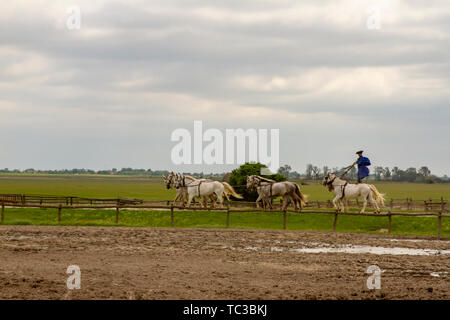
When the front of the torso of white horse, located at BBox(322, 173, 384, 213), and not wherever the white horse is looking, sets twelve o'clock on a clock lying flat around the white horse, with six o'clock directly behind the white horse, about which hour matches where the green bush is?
The green bush is roughly at 2 o'clock from the white horse.

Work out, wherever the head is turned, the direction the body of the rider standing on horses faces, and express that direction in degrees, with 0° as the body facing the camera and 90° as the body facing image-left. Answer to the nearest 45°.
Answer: approximately 90°

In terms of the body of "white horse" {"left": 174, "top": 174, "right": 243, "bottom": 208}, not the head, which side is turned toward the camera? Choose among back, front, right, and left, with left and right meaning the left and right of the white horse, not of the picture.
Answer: left

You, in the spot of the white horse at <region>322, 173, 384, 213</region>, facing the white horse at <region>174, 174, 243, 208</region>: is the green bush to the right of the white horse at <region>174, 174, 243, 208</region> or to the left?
right

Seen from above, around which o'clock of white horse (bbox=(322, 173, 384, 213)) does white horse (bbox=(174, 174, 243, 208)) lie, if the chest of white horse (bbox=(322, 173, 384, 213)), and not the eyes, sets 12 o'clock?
white horse (bbox=(174, 174, 243, 208)) is roughly at 12 o'clock from white horse (bbox=(322, 173, 384, 213)).

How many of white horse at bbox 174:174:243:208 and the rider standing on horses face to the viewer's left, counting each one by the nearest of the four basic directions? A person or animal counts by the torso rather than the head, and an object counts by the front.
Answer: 2

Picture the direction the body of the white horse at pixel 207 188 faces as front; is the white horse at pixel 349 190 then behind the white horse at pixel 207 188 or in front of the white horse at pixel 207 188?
behind

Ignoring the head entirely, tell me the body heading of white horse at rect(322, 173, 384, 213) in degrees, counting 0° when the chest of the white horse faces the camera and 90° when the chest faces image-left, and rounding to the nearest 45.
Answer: approximately 90°

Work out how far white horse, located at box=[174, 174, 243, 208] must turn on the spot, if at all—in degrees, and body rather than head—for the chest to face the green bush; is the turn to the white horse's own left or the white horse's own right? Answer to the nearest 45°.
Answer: approximately 90° to the white horse's own right

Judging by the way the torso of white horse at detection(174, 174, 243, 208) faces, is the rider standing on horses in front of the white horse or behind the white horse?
behind

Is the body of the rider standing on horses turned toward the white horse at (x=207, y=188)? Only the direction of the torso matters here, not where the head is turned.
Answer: yes
